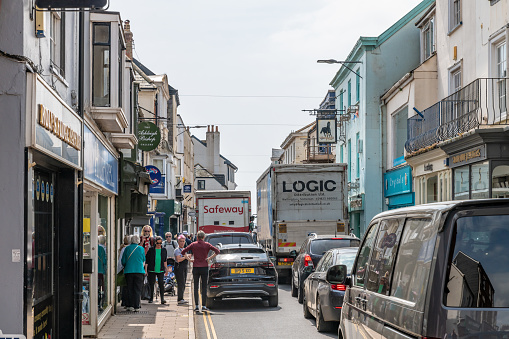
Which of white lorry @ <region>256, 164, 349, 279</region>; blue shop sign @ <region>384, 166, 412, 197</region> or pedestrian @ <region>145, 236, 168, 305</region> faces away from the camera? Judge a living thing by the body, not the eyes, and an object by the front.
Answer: the white lorry

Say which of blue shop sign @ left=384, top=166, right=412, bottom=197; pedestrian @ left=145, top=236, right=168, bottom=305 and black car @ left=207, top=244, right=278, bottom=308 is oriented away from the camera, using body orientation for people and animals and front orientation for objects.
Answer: the black car

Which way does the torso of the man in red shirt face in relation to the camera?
away from the camera

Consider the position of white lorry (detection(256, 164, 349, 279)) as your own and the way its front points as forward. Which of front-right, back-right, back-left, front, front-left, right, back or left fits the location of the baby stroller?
back-left

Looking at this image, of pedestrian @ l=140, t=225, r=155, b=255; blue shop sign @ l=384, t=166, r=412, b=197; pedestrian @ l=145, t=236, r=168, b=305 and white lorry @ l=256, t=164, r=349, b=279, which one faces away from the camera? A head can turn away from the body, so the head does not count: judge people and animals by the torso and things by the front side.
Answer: the white lorry

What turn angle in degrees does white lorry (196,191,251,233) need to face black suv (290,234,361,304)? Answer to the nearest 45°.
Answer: approximately 180°

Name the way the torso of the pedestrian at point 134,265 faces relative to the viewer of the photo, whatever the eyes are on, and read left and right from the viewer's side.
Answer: facing away from the viewer

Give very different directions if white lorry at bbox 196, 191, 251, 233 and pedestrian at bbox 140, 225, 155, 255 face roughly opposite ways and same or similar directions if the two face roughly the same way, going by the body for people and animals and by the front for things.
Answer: very different directions

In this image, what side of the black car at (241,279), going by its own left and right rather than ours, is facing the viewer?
back

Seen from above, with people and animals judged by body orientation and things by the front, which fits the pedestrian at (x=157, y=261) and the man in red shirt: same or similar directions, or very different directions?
very different directions

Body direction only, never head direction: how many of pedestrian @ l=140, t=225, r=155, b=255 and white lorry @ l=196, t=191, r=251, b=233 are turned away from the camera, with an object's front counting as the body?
1

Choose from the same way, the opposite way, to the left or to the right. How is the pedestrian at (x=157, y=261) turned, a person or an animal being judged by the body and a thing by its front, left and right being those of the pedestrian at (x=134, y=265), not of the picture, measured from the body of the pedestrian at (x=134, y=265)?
the opposite way

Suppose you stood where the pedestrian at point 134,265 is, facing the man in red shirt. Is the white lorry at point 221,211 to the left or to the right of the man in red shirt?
left

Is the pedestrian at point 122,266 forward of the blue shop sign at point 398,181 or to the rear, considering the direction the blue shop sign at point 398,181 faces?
forward

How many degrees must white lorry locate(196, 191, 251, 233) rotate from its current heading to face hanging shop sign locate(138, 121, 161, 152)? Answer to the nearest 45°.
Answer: approximately 180°
